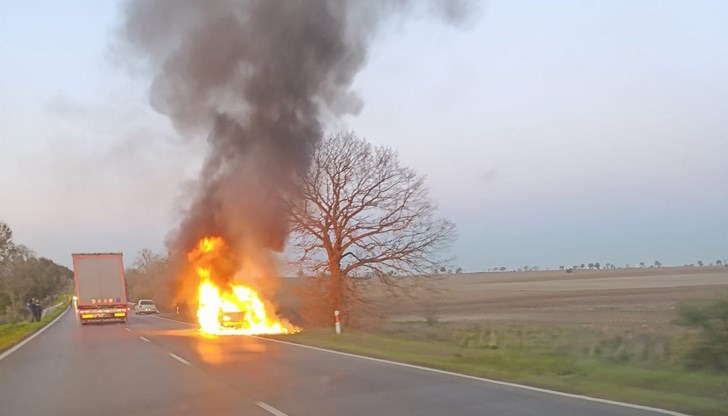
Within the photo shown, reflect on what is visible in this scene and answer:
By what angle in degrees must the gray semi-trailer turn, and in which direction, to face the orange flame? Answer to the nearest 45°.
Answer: approximately 135° to its right

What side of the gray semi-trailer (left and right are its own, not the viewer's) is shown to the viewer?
back
